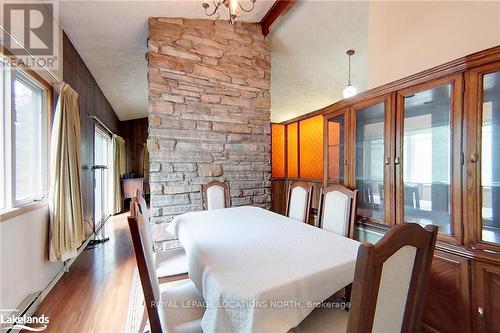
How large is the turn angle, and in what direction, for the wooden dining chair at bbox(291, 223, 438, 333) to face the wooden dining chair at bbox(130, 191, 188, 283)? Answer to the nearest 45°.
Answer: approximately 45° to its left

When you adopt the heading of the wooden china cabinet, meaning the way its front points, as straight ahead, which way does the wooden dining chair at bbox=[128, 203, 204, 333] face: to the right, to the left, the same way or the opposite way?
the opposite way

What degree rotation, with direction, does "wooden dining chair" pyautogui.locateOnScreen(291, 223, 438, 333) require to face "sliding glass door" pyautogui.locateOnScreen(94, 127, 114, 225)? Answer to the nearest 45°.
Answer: approximately 45° to its left

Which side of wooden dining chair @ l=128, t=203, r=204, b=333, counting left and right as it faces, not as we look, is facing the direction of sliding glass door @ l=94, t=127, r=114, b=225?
left

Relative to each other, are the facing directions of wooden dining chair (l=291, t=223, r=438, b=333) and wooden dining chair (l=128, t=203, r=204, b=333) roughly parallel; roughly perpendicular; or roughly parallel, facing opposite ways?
roughly perpendicular

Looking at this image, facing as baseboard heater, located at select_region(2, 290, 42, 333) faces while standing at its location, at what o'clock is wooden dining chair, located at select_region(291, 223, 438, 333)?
The wooden dining chair is roughly at 1 o'clock from the baseboard heater.

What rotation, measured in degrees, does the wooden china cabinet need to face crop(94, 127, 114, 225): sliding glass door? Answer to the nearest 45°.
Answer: approximately 45° to its right

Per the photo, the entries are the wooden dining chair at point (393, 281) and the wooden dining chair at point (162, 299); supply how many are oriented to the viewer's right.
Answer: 1

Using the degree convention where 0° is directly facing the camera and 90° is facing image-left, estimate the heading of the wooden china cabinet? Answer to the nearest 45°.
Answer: approximately 45°

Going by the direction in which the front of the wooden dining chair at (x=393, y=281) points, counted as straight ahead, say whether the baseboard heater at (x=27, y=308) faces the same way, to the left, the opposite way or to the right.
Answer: to the right

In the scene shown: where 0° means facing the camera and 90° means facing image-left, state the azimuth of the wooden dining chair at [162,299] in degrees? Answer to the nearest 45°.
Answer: approximately 270°

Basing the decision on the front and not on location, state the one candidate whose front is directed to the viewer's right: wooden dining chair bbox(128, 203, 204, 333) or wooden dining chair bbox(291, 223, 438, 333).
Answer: wooden dining chair bbox(128, 203, 204, 333)
